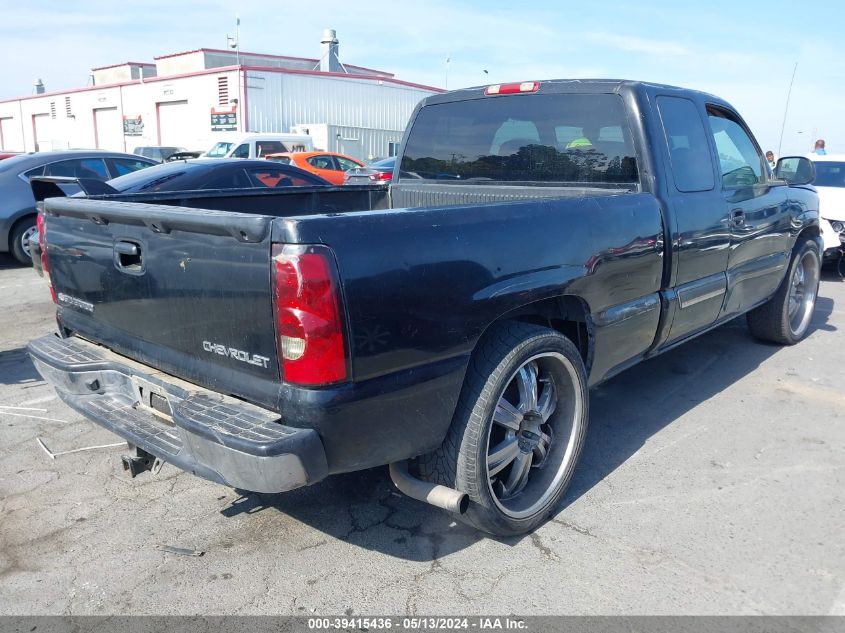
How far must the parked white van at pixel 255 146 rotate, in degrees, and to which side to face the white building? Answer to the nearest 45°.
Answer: approximately 135° to its right

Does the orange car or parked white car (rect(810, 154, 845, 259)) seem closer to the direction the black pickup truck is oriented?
the parked white car

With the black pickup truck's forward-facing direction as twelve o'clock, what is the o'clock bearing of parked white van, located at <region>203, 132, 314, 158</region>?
The parked white van is roughly at 10 o'clock from the black pickup truck.

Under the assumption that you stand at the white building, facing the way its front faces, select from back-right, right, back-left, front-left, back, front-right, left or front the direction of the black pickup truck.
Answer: front-left

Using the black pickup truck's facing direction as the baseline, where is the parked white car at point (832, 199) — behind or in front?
in front

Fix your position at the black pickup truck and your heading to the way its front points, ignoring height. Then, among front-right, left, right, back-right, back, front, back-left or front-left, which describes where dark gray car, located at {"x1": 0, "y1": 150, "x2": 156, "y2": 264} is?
left

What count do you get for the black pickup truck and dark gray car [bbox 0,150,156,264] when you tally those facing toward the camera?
0

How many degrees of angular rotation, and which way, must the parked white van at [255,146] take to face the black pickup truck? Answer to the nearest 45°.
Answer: approximately 45° to its left

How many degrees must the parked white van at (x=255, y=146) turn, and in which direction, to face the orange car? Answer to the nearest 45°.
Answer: approximately 90° to its left

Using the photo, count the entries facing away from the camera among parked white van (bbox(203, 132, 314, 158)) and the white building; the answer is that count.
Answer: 0

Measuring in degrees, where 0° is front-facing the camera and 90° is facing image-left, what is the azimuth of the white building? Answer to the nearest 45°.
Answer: approximately 45°

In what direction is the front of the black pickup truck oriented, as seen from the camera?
facing away from the viewer and to the right of the viewer

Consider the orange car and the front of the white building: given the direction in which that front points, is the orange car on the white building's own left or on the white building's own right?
on the white building's own left
